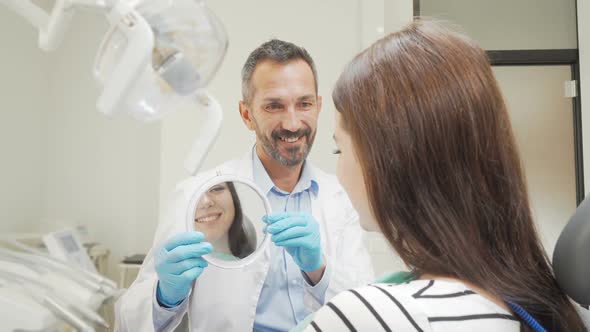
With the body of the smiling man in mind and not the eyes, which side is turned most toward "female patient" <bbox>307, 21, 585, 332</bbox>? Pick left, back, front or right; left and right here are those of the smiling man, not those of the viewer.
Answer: front

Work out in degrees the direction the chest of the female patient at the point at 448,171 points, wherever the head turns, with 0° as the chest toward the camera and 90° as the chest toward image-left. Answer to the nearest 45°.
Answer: approximately 135°

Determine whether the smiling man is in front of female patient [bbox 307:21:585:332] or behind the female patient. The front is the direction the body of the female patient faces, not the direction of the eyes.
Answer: in front

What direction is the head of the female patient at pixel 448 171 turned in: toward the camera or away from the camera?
away from the camera

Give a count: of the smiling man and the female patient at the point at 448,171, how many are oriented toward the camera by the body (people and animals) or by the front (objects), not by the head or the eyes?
1

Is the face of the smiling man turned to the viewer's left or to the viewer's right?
to the viewer's right
